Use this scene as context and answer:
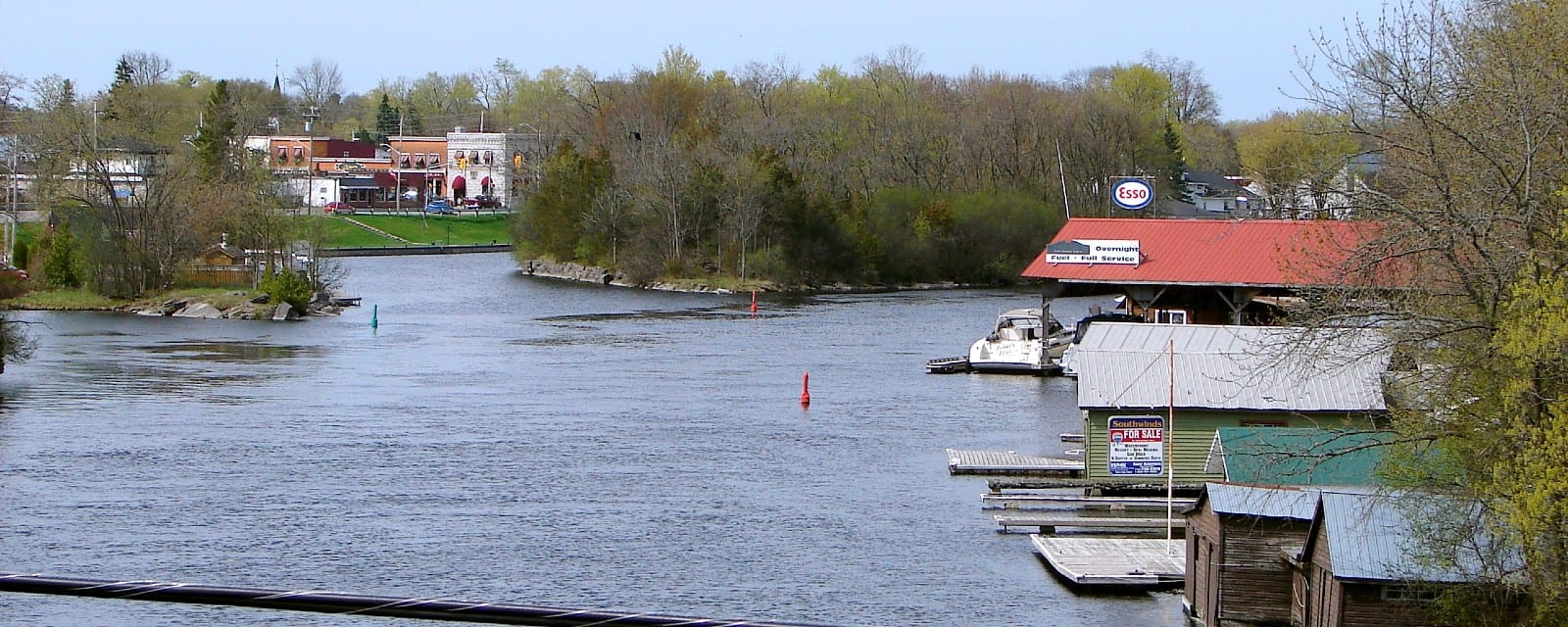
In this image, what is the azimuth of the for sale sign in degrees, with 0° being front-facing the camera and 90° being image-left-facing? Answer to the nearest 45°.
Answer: approximately 0°

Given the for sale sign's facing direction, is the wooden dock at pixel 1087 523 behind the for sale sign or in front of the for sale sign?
in front

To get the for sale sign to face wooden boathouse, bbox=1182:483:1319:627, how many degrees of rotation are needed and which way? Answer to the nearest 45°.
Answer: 0° — it already faces it

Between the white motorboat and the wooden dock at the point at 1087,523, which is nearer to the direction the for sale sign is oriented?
the wooden dock

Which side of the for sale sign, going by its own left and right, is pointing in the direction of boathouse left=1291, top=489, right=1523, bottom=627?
front

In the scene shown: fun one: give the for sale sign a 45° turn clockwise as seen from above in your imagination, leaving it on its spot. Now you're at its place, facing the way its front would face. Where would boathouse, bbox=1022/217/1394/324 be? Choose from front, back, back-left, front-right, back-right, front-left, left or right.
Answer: back-right

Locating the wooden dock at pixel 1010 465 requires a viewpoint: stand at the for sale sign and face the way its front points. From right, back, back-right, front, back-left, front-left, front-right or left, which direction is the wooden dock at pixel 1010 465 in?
back-right

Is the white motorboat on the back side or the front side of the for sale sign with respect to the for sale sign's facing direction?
on the back side

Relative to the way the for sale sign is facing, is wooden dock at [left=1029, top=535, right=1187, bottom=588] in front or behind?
in front
